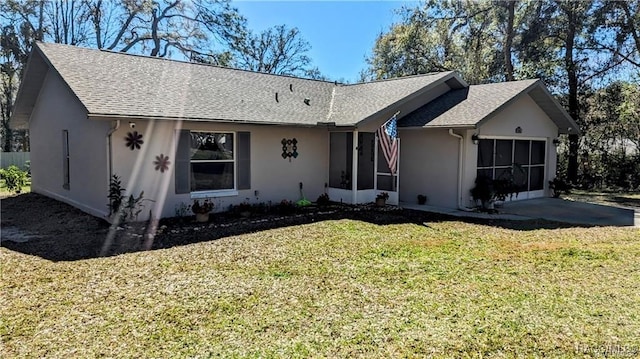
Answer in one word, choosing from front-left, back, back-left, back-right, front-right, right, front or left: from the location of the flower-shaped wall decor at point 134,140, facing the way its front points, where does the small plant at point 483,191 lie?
left

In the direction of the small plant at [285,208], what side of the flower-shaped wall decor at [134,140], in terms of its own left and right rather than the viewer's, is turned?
left

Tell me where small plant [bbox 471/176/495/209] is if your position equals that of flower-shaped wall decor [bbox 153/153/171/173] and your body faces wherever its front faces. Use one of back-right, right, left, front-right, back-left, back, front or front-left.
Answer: left

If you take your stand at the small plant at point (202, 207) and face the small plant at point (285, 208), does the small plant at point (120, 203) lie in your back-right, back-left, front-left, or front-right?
back-left

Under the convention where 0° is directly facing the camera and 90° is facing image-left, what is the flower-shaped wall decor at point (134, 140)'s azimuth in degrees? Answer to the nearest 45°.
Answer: approximately 0°

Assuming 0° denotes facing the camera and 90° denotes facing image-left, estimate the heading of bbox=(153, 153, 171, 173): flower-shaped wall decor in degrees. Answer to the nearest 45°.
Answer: approximately 0°

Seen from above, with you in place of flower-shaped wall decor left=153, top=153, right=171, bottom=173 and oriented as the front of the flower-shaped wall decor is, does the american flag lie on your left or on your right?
on your left

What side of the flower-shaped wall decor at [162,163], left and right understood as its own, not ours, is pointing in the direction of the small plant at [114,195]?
right

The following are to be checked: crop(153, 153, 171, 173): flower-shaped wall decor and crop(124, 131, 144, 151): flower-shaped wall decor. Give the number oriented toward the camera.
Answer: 2

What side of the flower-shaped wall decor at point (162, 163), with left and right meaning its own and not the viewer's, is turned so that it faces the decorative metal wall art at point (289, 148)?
left

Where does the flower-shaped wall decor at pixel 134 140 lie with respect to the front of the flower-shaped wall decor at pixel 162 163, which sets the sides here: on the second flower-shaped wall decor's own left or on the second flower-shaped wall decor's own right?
on the second flower-shaped wall decor's own right

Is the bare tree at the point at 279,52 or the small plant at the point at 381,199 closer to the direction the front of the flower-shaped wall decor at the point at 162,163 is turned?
the small plant
